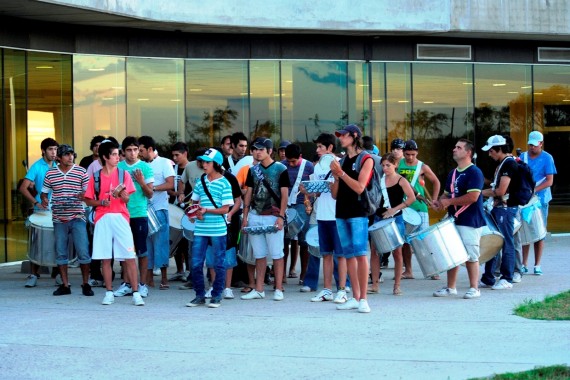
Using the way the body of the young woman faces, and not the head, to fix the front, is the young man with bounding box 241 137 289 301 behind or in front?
in front

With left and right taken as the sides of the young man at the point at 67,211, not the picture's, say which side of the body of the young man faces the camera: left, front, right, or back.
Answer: front

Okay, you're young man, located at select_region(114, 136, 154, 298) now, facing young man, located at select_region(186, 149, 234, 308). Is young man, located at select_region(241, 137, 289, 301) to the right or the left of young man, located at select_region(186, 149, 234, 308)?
left

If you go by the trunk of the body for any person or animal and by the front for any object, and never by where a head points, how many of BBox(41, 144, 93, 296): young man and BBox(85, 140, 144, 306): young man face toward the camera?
2

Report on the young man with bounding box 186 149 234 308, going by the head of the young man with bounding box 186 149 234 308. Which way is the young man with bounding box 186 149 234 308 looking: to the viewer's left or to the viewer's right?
to the viewer's left

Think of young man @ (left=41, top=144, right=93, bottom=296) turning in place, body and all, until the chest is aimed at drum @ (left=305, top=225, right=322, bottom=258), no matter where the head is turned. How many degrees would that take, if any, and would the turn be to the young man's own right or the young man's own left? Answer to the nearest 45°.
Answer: approximately 90° to the young man's own left

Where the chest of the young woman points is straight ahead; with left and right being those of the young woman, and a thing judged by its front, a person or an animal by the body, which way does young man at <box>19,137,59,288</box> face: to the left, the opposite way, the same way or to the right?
to the left

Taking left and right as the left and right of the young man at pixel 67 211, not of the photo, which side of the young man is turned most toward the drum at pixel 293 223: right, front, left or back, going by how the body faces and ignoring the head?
left

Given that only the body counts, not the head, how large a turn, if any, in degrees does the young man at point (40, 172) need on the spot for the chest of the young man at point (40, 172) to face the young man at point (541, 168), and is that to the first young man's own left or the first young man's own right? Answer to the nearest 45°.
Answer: approximately 45° to the first young man's own left

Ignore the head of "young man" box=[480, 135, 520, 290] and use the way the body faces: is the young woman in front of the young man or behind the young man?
in front

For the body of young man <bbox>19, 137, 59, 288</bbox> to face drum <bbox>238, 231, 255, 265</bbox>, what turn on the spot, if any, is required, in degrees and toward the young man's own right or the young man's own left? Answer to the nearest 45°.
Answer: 0° — they already face it

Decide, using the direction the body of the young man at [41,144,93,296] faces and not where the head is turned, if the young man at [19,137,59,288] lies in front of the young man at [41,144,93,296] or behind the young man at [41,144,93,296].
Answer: behind

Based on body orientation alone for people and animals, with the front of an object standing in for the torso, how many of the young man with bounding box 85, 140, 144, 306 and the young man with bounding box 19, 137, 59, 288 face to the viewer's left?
0

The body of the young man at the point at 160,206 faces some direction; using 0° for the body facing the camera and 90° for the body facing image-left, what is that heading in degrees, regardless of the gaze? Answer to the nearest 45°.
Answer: approximately 45°

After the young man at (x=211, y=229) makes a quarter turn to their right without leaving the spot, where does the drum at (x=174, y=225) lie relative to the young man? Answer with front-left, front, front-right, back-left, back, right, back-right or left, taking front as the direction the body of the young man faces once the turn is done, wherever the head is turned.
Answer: front-right
